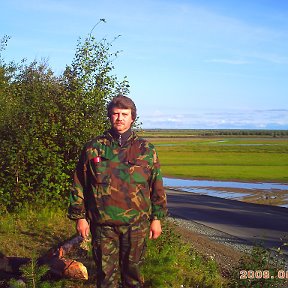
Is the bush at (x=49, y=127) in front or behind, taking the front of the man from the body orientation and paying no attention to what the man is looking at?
behind

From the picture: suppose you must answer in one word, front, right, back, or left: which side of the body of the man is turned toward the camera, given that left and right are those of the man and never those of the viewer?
front

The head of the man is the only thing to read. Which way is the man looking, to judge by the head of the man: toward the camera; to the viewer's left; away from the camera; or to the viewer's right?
toward the camera
